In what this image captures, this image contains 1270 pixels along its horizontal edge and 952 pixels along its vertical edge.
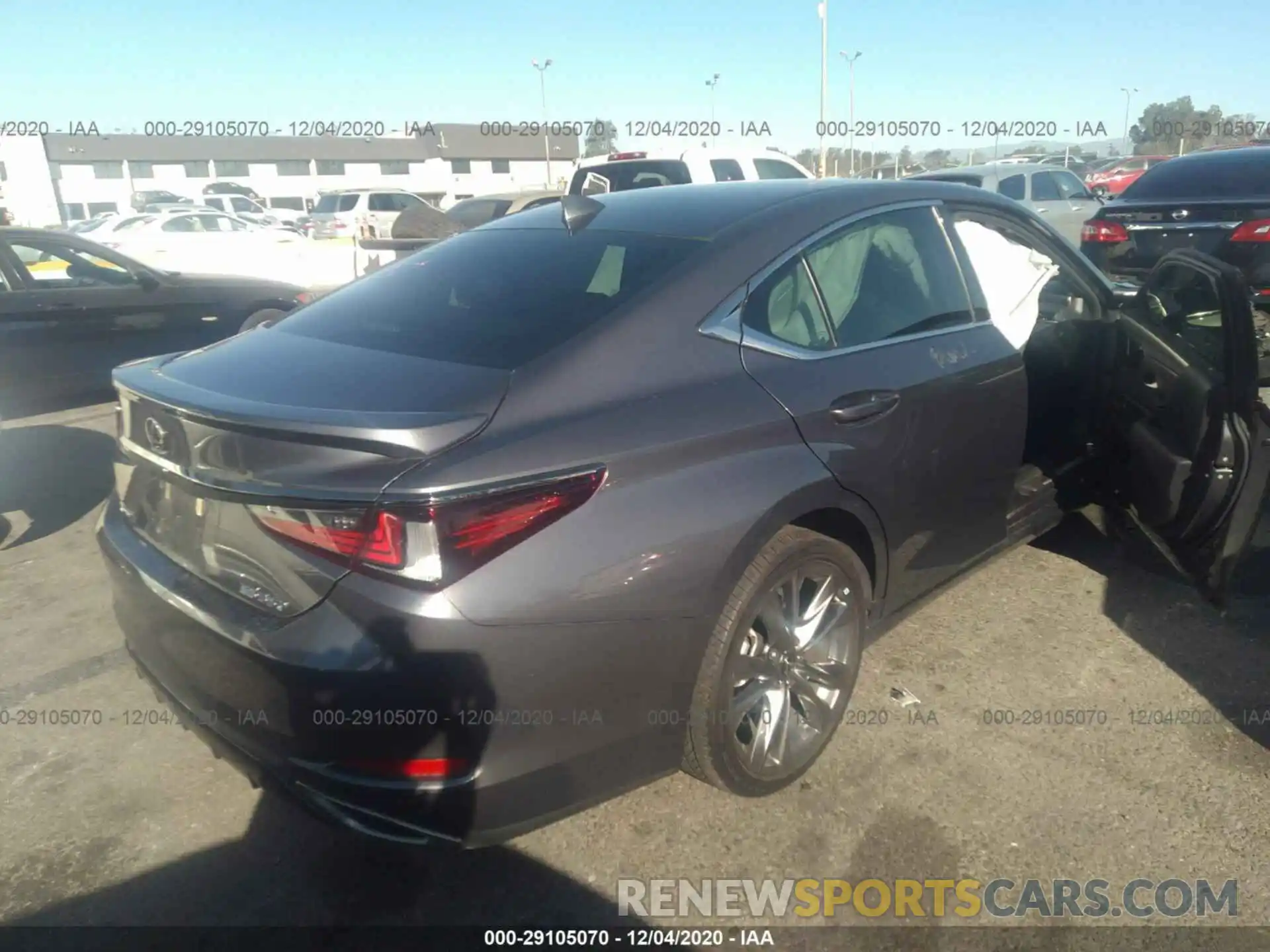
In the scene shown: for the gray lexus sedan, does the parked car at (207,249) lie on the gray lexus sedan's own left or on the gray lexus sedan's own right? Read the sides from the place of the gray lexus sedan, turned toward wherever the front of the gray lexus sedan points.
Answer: on the gray lexus sedan's own left

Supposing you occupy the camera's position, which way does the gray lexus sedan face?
facing away from the viewer and to the right of the viewer

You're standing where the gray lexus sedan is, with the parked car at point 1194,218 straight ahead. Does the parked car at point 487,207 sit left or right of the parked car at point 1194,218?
left

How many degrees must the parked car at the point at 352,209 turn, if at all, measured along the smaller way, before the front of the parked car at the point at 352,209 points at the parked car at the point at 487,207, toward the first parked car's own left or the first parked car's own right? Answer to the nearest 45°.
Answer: approximately 135° to the first parked car's own right

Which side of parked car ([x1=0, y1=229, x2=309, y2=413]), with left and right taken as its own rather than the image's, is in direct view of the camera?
right

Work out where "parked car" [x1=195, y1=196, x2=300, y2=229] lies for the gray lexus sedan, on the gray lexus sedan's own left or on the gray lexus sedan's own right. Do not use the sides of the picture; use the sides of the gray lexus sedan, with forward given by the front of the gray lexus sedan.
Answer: on the gray lexus sedan's own left

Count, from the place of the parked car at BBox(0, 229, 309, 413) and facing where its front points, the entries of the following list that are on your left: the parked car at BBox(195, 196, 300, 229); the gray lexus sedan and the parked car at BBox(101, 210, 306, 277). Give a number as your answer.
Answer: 2

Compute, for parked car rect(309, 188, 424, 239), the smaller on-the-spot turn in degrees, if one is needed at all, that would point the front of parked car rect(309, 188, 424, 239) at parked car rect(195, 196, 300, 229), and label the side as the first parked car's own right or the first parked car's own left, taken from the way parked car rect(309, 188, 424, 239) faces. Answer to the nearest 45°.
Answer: approximately 45° to the first parked car's own left
